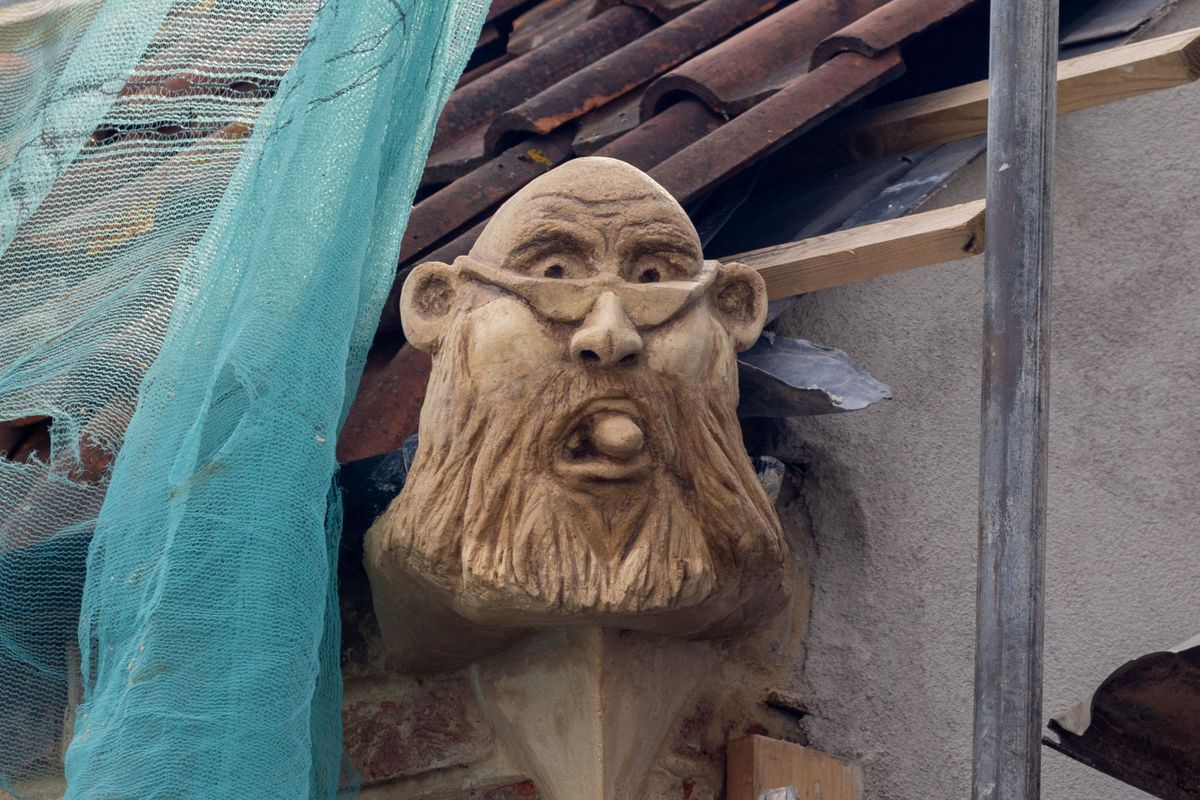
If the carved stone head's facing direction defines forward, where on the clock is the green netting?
The green netting is roughly at 3 o'clock from the carved stone head.

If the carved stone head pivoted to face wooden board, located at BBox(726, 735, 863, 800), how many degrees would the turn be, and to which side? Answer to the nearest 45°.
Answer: approximately 135° to its left

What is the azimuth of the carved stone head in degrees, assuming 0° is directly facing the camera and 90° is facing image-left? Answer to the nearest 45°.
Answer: approximately 0°
